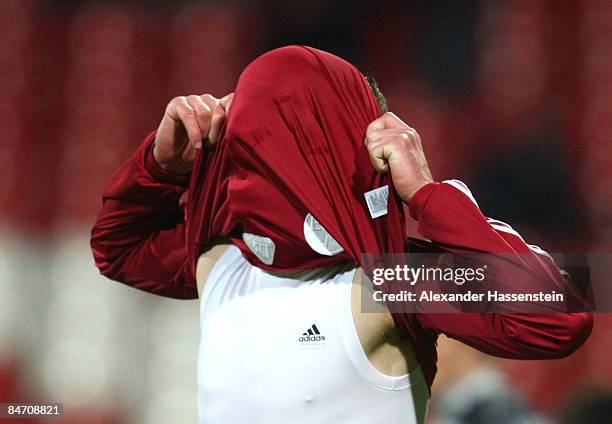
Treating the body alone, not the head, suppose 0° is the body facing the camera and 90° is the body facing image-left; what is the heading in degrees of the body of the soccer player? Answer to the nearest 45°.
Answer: approximately 45°
